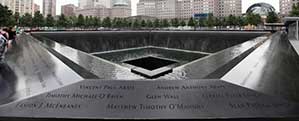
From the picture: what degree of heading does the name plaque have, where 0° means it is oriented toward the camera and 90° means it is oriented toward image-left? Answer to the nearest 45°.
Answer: approximately 0°
